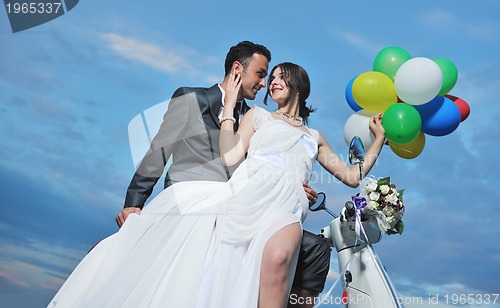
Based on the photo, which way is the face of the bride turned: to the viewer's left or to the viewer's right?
to the viewer's left

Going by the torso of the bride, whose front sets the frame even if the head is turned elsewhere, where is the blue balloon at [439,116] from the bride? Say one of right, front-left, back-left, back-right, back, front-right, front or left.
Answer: left

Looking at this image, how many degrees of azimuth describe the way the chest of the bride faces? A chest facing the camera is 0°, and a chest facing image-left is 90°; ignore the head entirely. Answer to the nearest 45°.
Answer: approximately 0°
